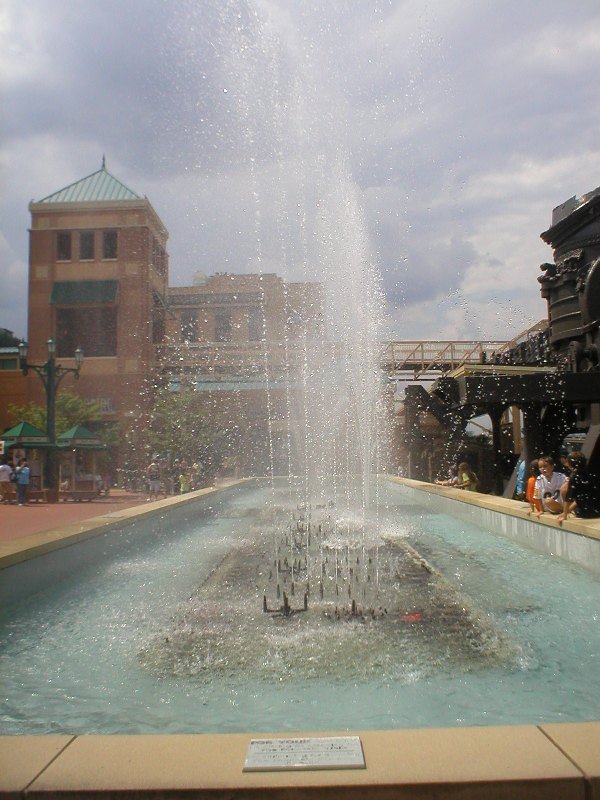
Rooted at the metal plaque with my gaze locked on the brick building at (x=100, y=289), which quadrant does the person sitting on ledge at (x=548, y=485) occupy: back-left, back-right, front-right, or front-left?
front-right

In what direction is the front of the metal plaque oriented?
toward the camera

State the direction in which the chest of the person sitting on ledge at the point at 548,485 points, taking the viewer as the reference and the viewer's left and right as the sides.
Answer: facing the viewer and to the left of the viewer

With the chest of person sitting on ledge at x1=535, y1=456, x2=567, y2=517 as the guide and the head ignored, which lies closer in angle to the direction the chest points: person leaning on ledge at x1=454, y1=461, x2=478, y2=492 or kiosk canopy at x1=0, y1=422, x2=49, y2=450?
the kiosk canopy

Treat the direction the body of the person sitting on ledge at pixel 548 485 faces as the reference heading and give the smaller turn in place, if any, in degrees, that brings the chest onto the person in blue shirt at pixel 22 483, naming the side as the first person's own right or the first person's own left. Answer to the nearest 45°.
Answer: approximately 45° to the first person's own right

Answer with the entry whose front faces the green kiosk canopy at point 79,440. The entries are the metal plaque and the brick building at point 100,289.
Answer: the brick building

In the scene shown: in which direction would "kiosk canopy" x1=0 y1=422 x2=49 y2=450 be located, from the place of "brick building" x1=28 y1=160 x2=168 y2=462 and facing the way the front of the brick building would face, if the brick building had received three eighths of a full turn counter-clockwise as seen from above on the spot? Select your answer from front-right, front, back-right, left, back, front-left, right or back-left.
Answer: back-right

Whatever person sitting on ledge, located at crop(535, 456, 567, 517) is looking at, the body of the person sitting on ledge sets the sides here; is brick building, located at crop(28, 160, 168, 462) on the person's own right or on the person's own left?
on the person's own right

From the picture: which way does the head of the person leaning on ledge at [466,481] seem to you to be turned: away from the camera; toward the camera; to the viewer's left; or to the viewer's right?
to the viewer's left

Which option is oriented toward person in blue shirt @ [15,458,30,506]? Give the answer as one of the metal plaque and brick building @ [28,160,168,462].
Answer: the brick building

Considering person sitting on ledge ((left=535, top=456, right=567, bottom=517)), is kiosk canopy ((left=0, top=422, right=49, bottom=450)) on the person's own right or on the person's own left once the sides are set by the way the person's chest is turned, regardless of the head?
on the person's own right

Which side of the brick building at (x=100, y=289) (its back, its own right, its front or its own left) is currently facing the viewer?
front

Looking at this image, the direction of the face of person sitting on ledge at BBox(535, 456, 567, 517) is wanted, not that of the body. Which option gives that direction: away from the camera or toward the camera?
toward the camera

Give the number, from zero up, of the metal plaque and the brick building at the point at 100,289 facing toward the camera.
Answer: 2

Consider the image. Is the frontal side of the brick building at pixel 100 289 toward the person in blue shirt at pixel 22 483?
yes
